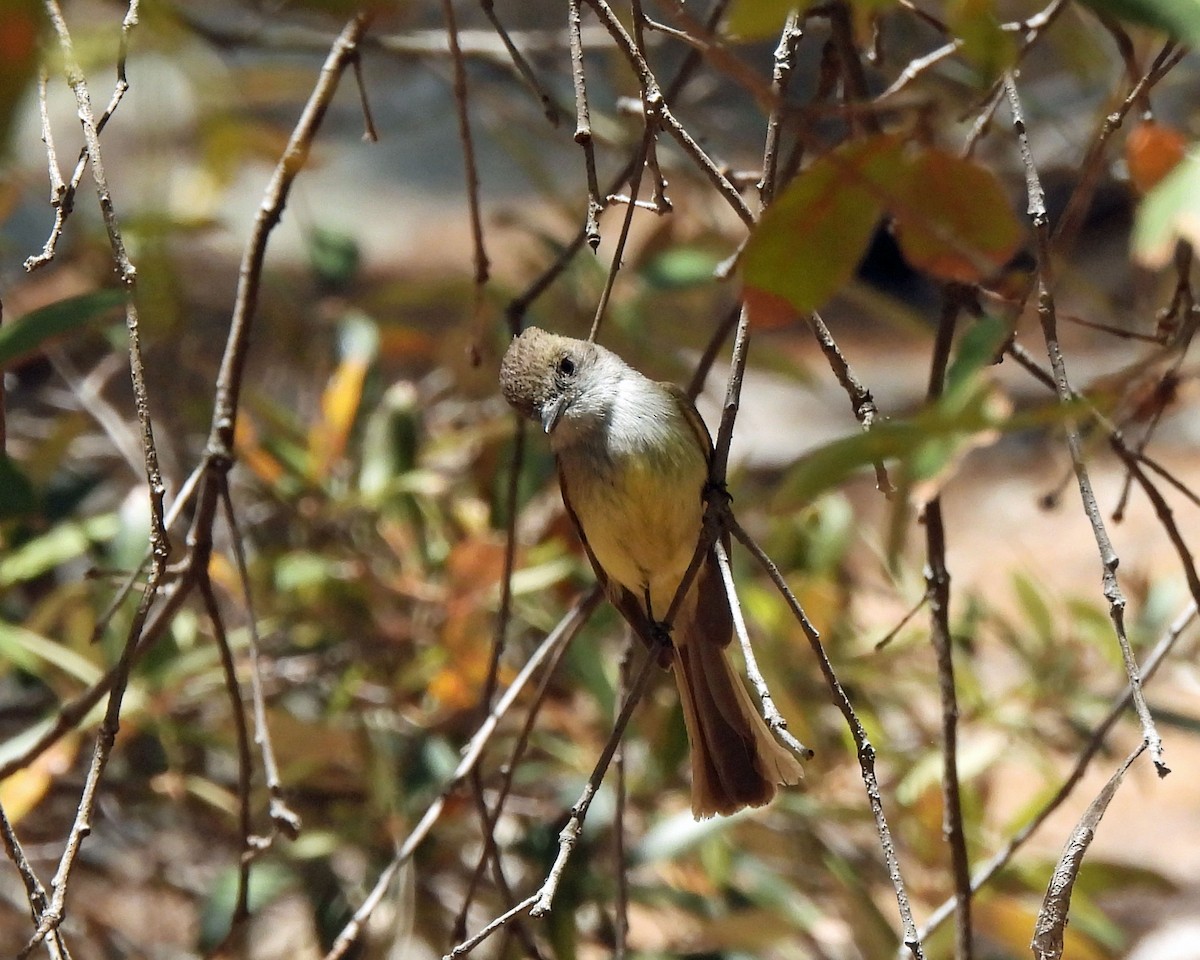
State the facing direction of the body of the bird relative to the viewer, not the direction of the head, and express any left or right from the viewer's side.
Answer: facing the viewer

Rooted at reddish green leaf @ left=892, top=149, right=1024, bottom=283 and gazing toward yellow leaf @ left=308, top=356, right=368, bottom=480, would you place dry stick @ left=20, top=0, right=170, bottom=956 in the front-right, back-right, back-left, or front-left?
front-left

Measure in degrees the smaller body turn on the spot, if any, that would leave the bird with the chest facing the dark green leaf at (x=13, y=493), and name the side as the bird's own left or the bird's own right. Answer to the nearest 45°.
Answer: approximately 45° to the bird's own right

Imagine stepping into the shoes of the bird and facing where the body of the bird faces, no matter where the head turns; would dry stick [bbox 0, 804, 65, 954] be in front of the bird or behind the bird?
in front

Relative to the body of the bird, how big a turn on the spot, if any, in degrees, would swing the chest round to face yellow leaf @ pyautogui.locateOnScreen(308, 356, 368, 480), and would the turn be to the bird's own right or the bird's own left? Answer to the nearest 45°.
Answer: approximately 135° to the bird's own right

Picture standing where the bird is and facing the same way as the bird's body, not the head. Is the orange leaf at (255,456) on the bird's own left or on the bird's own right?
on the bird's own right

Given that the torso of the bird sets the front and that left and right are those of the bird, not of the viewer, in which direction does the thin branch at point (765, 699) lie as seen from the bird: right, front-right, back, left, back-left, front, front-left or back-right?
left
